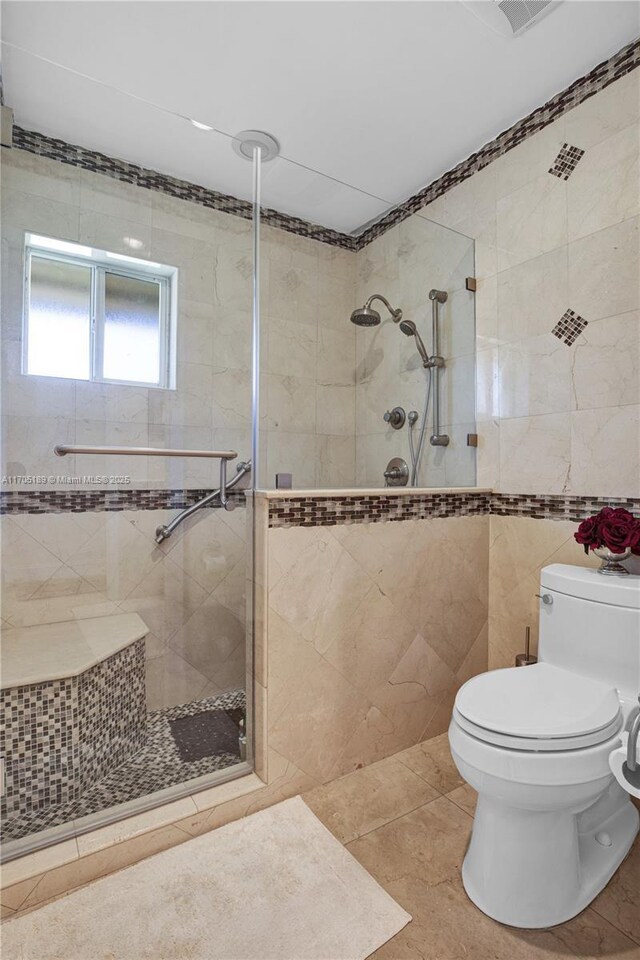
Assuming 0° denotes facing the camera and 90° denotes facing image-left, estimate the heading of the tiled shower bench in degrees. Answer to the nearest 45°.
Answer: approximately 315°

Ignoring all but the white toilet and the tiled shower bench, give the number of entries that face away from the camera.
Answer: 0

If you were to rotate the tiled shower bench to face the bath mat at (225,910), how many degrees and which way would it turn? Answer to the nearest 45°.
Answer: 0° — it already faces it

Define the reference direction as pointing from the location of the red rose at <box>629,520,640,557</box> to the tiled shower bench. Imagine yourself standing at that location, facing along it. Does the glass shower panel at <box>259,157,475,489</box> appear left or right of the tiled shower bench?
right

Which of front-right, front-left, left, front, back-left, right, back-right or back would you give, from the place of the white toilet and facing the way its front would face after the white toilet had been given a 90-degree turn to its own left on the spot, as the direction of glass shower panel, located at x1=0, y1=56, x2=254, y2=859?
back-right

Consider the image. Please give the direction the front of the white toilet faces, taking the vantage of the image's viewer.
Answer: facing the viewer and to the left of the viewer

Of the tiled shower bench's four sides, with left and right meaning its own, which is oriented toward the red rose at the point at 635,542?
front

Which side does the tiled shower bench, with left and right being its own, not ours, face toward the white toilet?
front

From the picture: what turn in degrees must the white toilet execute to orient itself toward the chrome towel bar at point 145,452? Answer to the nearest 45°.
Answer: approximately 45° to its right

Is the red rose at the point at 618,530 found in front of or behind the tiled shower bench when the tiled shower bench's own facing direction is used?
in front

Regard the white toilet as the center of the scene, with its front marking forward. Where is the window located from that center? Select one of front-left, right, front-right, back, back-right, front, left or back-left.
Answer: front-right
